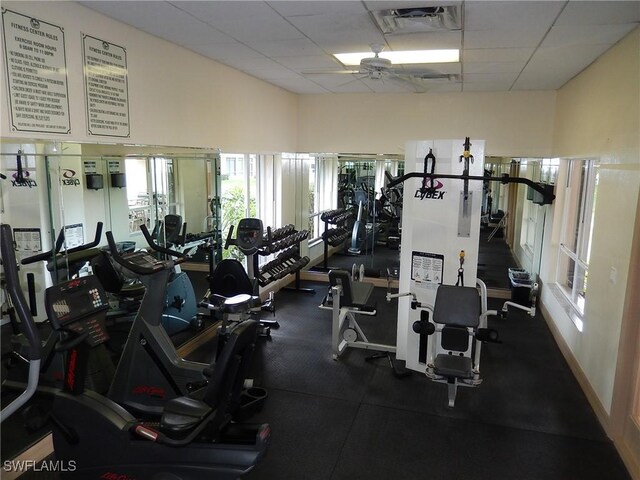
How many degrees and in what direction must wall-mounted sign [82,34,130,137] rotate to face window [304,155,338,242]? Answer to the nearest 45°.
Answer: approximately 90° to its left

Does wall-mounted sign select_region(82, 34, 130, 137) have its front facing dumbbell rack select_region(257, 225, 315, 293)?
no

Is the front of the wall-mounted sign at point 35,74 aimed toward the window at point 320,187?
no

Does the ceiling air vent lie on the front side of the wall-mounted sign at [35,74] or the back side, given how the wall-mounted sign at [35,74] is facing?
on the front side

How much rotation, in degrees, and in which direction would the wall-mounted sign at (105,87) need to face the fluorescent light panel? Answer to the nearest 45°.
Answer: approximately 45° to its left

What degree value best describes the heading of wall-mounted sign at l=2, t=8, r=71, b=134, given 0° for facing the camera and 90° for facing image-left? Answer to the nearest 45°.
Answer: approximately 315°

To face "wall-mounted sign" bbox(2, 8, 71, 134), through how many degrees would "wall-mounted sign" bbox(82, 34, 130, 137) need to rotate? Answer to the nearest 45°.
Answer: approximately 90° to its right

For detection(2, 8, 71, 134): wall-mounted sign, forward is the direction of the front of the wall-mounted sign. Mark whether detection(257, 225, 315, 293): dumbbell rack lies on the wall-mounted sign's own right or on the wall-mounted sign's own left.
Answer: on the wall-mounted sign's own left

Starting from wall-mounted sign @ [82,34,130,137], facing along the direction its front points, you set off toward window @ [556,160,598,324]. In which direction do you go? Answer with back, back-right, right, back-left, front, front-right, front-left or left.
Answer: front-left

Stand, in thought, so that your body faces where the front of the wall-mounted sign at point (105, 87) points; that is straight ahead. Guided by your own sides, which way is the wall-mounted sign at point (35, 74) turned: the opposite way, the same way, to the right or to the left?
the same way

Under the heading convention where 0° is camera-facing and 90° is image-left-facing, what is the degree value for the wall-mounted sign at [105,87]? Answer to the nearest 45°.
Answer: approximately 315°
